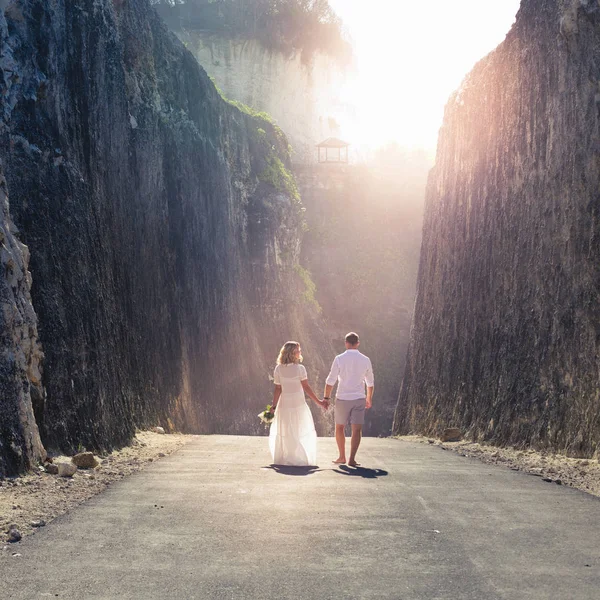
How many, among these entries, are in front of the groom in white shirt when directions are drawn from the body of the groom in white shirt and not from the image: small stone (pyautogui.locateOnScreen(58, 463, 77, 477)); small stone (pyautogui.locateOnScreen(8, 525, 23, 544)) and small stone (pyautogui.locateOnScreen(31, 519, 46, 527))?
0

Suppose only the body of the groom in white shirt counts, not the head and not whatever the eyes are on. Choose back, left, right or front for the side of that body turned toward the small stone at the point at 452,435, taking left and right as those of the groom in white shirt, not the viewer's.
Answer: front

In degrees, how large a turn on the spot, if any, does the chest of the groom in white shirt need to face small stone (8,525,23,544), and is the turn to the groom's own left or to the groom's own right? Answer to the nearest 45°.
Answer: approximately 135° to the groom's own left

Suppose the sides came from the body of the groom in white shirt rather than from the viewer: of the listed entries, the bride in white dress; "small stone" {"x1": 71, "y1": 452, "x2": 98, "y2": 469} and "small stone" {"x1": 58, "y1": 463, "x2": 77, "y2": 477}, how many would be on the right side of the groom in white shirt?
0

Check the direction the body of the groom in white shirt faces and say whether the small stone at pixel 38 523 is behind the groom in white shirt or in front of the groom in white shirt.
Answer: behind

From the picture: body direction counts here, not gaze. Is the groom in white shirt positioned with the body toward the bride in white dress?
no

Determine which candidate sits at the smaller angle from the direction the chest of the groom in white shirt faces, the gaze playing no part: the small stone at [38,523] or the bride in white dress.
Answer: the bride in white dress

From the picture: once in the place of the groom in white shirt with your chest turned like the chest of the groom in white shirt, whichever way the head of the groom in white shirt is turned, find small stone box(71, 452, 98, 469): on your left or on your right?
on your left

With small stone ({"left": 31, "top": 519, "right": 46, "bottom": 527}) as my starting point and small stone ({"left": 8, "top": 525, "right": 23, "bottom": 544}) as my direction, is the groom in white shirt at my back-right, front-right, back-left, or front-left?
back-left

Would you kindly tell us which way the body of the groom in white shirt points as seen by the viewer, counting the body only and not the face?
away from the camera

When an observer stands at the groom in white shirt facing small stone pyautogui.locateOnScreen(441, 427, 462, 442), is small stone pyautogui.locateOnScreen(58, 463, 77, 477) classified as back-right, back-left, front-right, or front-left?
back-left

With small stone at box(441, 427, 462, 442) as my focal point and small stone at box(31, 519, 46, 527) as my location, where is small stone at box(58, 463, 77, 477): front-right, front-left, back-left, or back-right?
front-left

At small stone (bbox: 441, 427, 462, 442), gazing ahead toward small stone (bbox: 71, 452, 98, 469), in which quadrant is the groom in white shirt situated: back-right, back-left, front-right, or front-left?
front-left

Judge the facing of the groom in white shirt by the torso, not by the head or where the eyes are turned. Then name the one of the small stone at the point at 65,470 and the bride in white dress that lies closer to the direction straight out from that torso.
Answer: the bride in white dress
